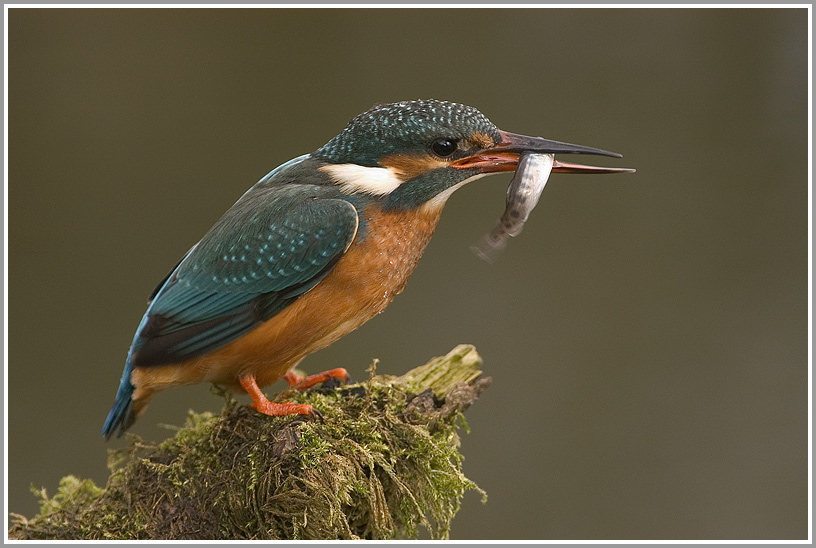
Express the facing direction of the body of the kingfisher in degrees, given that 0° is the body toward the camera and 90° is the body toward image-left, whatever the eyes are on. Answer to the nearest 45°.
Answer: approximately 270°
